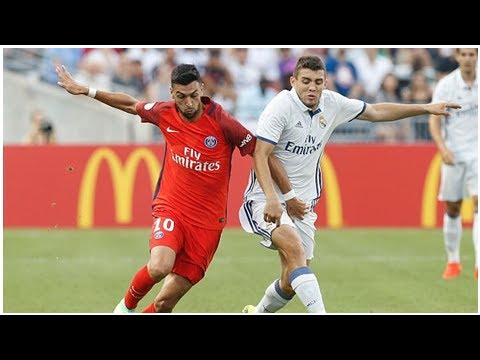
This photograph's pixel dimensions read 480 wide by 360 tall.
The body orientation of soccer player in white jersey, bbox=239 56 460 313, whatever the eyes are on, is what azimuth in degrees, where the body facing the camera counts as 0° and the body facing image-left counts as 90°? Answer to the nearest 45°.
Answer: approximately 315°

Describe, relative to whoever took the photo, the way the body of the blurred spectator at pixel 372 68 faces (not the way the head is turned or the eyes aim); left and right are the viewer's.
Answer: facing the viewer

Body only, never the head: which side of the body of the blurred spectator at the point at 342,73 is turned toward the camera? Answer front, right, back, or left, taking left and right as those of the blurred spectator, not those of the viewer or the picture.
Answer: front

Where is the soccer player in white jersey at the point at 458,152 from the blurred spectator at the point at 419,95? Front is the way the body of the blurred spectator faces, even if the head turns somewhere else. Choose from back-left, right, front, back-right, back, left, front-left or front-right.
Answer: front

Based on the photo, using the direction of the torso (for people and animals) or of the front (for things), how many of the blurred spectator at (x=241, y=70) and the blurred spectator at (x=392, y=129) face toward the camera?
2

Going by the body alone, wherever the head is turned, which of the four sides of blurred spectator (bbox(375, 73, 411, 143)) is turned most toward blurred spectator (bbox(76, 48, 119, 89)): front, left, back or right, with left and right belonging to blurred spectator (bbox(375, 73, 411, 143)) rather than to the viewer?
right

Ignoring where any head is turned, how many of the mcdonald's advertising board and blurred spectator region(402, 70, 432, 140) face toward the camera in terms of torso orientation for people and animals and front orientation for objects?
2

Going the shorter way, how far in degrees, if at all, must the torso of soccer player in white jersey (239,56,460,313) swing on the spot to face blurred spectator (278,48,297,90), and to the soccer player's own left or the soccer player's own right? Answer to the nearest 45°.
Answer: approximately 135° to the soccer player's own left

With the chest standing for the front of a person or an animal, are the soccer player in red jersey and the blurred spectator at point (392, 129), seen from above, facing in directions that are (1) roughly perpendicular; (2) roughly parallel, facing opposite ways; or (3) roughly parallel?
roughly parallel

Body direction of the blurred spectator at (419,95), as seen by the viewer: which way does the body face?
toward the camera
